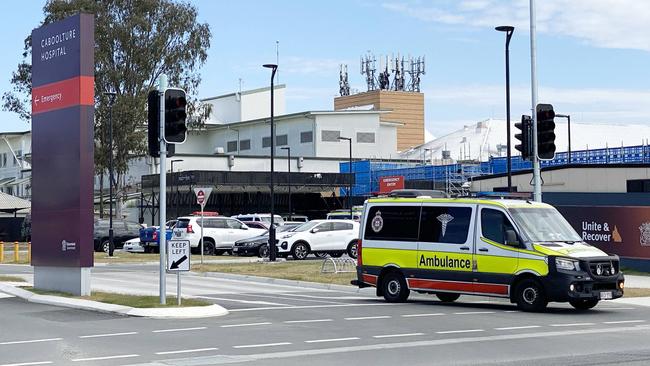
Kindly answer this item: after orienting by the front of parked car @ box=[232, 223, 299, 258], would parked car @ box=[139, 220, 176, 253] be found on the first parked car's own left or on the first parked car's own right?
on the first parked car's own right

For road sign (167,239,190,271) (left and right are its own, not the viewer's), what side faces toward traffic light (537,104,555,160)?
left

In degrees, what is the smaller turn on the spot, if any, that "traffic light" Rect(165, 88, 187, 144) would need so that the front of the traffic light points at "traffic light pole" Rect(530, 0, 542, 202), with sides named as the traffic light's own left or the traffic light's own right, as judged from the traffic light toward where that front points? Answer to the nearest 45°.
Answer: approximately 90° to the traffic light's own left

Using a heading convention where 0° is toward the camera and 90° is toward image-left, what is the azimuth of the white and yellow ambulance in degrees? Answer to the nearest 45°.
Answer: approximately 315°

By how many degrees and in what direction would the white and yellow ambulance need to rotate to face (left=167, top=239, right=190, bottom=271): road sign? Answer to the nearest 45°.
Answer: approximately 135° to its right

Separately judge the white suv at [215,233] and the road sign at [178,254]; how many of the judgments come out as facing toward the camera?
1
